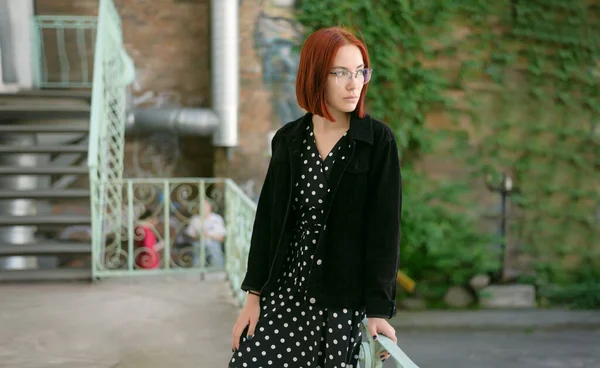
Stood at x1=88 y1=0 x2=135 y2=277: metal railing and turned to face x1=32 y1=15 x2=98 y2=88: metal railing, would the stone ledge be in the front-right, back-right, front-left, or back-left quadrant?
back-right

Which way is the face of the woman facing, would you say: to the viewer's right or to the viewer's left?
to the viewer's right

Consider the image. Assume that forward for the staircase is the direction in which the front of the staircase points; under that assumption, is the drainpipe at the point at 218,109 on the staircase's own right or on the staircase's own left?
on the staircase's own left

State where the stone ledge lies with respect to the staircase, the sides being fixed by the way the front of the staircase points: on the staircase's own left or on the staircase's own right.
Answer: on the staircase's own left

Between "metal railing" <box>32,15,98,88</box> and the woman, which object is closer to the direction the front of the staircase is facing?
the woman

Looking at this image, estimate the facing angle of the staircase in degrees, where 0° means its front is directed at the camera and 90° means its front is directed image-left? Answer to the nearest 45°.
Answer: approximately 0°

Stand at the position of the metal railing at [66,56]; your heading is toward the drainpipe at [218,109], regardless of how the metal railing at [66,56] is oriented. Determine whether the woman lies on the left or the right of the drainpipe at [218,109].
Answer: right

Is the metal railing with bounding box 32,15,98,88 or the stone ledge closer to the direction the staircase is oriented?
the stone ledge

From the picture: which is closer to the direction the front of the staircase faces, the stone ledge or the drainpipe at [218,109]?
the stone ledge

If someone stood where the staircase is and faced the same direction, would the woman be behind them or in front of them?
in front

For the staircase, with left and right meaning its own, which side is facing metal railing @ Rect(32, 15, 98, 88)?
back

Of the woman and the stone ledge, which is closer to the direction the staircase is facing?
the woman
